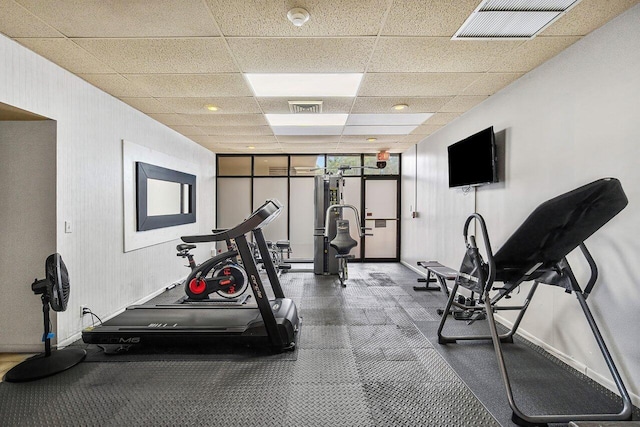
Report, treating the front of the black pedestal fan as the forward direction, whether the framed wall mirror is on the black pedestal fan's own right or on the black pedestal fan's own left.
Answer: on the black pedestal fan's own left

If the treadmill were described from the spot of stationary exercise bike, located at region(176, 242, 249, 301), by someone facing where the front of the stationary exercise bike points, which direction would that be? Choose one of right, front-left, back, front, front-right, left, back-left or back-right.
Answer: right

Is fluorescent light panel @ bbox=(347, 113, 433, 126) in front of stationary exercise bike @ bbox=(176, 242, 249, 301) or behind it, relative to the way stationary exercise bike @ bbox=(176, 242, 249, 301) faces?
in front

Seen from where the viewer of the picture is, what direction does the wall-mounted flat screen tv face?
facing the viewer and to the left of the viewer

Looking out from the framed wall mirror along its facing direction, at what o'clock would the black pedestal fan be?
The black pedestal fan is roughly at 2 o'clock from the framed wall mirror.

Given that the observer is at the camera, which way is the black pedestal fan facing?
facing to the right of the viewer

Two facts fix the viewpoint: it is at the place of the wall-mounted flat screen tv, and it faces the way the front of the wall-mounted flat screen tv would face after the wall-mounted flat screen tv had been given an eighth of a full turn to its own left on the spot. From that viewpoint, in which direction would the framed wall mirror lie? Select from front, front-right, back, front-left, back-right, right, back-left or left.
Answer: right

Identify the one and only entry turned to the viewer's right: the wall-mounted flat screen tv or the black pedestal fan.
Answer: the black pedestal fan

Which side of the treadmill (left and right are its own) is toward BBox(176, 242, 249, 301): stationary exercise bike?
left

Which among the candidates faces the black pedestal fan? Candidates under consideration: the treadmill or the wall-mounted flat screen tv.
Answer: the wall-mounted flat screen tv

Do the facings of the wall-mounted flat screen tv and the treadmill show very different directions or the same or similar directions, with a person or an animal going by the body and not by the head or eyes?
very different directions

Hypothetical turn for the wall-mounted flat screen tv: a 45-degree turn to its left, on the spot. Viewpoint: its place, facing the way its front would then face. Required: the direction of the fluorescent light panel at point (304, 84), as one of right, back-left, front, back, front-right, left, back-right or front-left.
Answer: front-right

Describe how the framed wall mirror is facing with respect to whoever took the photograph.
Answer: facing the viewer and to the right of the viewer

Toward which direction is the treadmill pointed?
to the viewer's right

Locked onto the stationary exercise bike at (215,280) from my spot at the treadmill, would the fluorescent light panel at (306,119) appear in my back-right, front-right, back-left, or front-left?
front-right

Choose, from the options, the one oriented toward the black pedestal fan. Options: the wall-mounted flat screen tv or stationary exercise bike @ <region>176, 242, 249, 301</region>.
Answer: the wall-mounted flat screen tv

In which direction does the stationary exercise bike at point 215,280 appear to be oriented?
to the viewer's right
